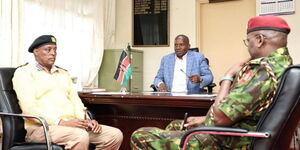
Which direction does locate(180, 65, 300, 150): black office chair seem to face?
to the viewer's left

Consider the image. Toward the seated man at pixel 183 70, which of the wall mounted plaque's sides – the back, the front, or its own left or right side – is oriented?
front

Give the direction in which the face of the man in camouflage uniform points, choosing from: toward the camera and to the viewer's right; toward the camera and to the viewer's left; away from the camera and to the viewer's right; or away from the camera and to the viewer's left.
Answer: away from the camera and to the viewer's left

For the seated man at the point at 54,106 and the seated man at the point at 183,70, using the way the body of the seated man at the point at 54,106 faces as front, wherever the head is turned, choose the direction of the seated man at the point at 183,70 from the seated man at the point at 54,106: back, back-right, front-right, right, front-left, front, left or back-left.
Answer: left

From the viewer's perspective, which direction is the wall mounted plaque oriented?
toward the camera

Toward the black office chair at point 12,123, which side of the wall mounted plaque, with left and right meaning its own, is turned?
front

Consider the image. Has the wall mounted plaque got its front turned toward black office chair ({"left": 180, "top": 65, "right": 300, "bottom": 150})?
yes

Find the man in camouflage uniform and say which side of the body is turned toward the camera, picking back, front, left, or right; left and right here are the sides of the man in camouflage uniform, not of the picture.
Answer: left

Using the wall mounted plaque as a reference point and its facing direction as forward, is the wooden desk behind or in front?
in front
